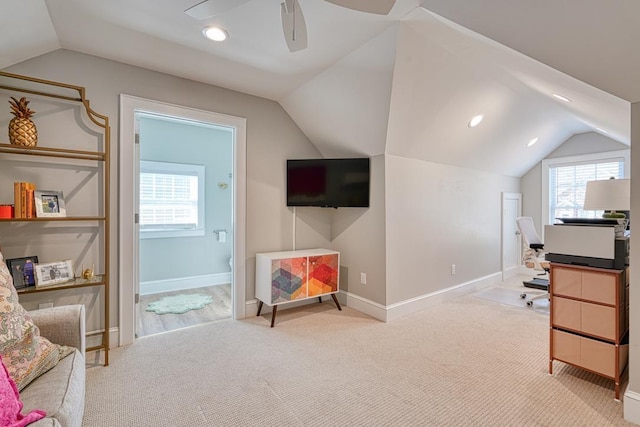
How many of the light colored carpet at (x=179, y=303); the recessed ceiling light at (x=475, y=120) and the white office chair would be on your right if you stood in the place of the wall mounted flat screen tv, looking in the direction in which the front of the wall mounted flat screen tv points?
1

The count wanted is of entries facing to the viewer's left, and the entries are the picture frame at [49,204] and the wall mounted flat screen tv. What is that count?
0

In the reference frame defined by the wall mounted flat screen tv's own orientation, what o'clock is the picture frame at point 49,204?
The picture frame is roughly at 2 o'clock from the wall mounted flat screen tv.

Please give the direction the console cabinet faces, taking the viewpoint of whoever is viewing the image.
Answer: facing the viewer and to the right of the viewer

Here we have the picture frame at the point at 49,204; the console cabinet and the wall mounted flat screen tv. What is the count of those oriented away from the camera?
0

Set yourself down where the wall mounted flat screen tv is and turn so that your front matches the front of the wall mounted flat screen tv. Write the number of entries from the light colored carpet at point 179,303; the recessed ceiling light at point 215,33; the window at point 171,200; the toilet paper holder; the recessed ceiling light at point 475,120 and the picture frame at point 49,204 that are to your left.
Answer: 1

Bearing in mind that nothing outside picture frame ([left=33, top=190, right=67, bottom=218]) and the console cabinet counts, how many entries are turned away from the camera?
0

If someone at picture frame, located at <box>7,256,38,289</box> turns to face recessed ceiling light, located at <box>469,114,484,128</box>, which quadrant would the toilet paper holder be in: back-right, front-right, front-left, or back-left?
front-left

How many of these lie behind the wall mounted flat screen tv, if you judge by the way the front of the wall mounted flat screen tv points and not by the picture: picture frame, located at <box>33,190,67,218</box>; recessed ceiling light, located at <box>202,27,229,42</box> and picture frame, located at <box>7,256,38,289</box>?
0

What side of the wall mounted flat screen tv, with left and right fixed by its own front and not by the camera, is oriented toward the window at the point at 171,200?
right

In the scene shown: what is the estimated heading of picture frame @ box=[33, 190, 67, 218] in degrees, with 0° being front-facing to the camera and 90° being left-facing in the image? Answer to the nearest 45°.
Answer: approximately 315°

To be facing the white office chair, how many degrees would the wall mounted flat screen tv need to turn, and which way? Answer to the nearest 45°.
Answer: approximately 90° to its left

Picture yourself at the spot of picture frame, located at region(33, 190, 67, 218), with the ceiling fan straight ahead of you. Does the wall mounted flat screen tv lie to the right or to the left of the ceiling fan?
left

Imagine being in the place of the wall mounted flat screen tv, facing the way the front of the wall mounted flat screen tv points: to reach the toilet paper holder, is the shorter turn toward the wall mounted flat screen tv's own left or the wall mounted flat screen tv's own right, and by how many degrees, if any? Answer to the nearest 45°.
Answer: approximately 135° to the wall mounted flat screen tv's own right

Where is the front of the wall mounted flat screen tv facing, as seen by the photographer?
facing the viewer

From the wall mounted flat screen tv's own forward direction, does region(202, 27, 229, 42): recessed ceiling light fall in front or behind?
in front

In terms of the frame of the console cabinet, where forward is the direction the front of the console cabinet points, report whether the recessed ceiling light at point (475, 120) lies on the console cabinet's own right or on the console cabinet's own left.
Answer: on the console cabinet's own left

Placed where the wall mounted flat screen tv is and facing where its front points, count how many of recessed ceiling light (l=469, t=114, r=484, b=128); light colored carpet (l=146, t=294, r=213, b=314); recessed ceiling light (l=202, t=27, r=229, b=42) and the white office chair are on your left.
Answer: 2
